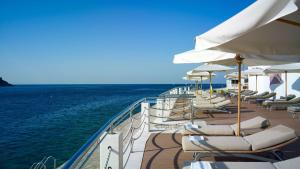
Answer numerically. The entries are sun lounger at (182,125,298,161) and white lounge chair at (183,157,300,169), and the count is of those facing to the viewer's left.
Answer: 2

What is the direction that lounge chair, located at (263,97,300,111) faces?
to the viewer's left

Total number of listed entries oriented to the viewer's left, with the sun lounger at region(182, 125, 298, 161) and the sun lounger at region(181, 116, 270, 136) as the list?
2

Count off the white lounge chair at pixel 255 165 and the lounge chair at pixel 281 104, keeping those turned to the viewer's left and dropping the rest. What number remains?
2

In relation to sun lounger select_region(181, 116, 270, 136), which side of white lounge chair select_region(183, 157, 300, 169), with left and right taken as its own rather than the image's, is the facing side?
right

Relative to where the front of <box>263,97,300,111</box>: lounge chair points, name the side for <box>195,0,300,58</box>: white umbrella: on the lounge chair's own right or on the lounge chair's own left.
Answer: on the lounge chair's own left

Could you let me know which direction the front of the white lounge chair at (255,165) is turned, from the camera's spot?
facing to the left of the viewer

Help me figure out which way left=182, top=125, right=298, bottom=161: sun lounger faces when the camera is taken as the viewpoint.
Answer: facing to the left of the viewer

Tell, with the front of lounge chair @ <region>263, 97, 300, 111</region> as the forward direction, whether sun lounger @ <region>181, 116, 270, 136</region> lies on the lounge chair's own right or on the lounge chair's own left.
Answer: on the lounge chair's own left

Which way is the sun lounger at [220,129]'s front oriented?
to the viewer's left

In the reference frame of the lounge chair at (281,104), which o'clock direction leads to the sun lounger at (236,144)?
The sun lounger is roughly at 9 o'clock from the lounge chair.
